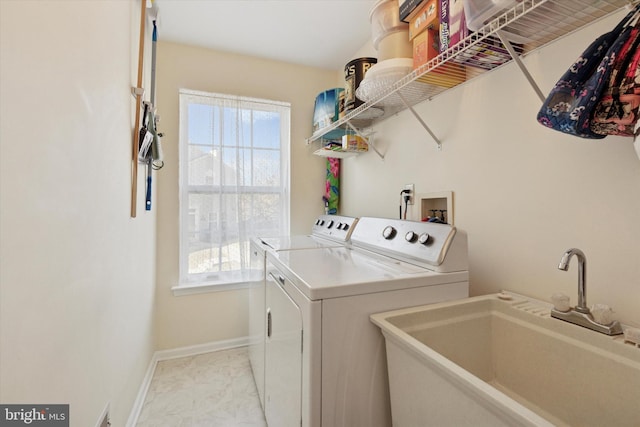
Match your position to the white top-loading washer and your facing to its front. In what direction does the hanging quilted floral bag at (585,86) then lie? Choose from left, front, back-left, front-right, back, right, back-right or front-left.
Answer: back-left

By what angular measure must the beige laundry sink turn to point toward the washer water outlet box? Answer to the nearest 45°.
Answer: approximately 90° to its right

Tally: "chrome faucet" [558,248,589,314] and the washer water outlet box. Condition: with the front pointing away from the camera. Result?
0

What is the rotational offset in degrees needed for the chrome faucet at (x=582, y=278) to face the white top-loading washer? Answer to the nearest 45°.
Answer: approximately 45° to its right

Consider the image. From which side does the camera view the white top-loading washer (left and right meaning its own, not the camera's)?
left

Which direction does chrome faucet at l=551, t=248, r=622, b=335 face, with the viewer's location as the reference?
facing the viewer and to the left of the viewer

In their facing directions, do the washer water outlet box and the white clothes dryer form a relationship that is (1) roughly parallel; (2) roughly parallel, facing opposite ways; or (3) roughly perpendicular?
roughly parallel

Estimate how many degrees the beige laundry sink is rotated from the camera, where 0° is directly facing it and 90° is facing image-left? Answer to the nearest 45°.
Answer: approximately 45°

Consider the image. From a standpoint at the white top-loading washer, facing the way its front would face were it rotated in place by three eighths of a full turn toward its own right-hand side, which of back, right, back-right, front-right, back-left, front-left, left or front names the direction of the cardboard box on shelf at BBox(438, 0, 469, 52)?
right
